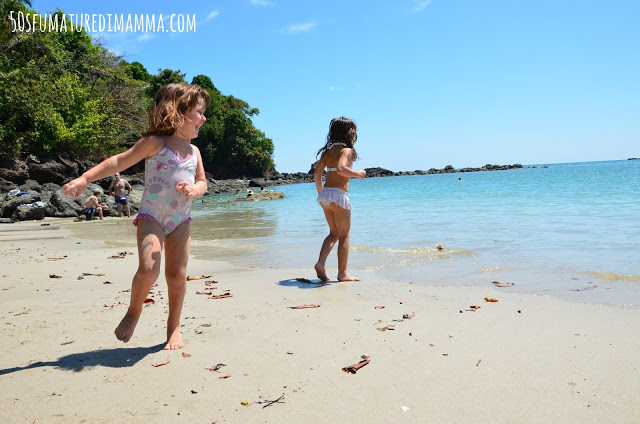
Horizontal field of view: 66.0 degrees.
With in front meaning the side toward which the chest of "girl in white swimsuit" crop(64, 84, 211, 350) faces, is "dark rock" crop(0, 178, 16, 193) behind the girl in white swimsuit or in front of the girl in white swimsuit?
behind

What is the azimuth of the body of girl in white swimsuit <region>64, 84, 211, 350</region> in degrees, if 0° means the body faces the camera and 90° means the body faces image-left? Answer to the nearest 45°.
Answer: approximately 315°

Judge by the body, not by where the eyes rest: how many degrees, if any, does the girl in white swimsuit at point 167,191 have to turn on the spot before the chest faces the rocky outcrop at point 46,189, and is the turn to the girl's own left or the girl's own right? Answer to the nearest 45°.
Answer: approximately 135° to the girl's own left

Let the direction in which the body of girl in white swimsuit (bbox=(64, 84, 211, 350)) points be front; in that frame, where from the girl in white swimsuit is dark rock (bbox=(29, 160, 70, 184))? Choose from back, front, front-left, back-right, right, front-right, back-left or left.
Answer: back-left

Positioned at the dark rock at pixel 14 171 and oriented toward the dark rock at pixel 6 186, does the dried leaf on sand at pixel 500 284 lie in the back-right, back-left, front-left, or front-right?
front-left

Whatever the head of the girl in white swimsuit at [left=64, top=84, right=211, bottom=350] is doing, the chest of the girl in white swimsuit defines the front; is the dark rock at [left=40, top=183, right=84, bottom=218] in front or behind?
behind
